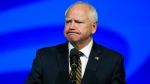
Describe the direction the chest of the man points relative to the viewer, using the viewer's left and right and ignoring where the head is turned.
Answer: facing the viewer
